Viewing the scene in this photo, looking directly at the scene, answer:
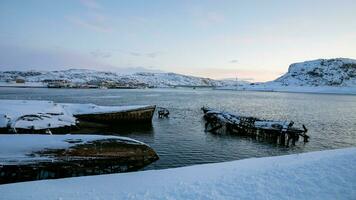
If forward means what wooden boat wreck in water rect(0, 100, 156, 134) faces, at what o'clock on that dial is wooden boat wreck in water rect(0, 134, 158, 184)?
wooden boat wreck in water rect(0, 134, 158, 184) is roughly at 3 o'clock from wooden boat wreck in water rect(0, 100, 156, 134).

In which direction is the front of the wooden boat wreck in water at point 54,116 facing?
to the viewer's right

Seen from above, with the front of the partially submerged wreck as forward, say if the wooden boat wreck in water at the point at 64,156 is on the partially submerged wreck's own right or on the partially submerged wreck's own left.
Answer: on the partially submerged wreck's own left

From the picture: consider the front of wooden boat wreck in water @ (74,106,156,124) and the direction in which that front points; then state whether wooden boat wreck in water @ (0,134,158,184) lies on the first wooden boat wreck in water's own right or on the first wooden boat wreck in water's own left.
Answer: on the first wooden boat wreck in water's own right

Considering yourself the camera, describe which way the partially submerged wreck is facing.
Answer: facing away from the viewer and to the left of the viewer

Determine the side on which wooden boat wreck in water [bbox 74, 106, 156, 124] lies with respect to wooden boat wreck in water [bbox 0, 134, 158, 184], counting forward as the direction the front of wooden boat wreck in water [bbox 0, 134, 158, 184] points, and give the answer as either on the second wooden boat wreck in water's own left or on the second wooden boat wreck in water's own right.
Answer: on the second wooden boat wreck in water's own left

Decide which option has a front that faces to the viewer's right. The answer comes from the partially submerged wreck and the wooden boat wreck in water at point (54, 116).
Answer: the wooden boat wreck in water

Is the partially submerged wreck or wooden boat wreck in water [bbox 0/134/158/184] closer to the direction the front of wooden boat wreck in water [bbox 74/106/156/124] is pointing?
the partially submerged wreck

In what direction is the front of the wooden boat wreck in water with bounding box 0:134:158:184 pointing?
to the viewer's right

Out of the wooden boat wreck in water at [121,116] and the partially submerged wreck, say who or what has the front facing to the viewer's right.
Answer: the wooden boat wreck in water

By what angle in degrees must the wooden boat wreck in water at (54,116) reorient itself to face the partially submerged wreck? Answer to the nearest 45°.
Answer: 0° — it already faces it
